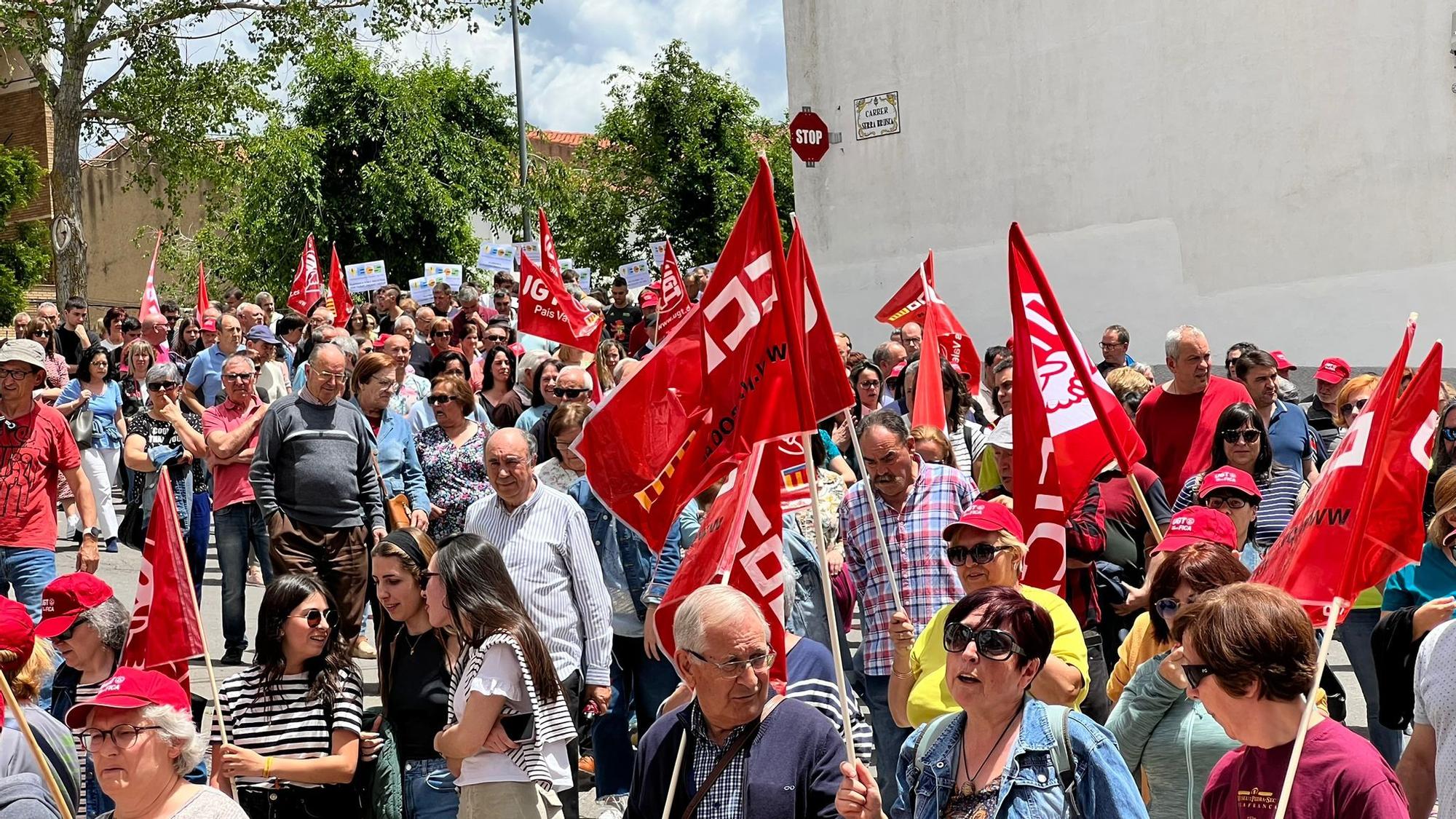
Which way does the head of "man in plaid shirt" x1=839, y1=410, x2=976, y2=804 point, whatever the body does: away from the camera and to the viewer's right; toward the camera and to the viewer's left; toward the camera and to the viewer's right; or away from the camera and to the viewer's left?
toward the camera and to the viewer's left

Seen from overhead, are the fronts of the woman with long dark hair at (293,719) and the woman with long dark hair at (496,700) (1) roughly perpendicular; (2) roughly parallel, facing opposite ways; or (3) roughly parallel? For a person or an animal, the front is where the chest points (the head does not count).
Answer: roughly perpendicular

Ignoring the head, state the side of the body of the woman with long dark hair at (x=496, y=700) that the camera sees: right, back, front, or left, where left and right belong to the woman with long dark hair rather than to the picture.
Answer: left

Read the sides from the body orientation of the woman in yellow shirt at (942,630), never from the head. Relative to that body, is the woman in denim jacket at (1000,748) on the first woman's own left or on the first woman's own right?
on the first woman's own left

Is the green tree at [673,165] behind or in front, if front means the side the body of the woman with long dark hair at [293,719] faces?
behind

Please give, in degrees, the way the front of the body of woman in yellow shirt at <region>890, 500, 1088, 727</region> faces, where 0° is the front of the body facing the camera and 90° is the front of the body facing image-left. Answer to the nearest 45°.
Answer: approximately 45°

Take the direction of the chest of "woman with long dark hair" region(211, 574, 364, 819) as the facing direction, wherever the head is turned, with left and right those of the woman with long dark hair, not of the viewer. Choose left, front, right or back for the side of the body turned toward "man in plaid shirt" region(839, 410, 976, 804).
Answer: left

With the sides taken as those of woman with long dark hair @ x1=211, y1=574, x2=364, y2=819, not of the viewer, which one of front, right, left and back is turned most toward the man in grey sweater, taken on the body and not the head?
back

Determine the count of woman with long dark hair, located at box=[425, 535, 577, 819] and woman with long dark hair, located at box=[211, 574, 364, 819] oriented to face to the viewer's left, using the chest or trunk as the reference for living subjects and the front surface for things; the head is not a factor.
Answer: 1

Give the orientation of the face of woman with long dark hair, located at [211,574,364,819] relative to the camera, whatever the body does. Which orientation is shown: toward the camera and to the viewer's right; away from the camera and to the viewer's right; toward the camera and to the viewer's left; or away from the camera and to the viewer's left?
toward the camera and to the viewer's right

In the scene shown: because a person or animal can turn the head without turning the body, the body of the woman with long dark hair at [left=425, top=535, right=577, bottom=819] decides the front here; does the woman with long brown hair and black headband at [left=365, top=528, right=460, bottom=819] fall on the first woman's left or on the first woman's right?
on the first woman's right

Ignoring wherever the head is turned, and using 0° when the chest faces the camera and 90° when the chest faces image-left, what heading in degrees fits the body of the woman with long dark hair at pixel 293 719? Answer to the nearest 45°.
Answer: approximately 0°

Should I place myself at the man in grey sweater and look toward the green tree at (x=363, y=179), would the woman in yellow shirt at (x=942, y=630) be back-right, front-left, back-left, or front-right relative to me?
back-right

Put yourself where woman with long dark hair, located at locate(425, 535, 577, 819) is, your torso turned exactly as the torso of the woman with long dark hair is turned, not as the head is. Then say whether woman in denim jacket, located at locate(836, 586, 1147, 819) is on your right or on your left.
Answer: on your left
